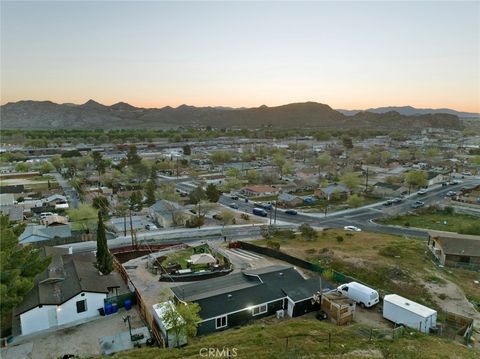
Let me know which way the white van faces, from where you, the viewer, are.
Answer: facing away from the viewer and to the left of the viewer

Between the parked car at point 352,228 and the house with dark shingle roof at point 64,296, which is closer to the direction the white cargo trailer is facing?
the parked car

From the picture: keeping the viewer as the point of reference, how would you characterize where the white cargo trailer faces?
facing away from the viewer and to the left of the viewer

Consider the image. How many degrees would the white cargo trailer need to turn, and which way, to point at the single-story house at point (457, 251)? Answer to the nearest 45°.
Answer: approximately 45° to its right

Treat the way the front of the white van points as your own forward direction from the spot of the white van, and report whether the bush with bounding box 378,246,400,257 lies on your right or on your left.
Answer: on your right

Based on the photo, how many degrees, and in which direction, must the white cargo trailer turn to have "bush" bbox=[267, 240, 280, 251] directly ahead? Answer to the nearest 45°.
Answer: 0° — it already faces it

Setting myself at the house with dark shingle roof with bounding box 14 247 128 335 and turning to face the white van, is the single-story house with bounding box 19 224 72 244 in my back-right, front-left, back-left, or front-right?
back-left

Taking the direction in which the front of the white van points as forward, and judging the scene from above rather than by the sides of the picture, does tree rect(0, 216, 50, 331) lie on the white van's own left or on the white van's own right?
on the white van's own left
